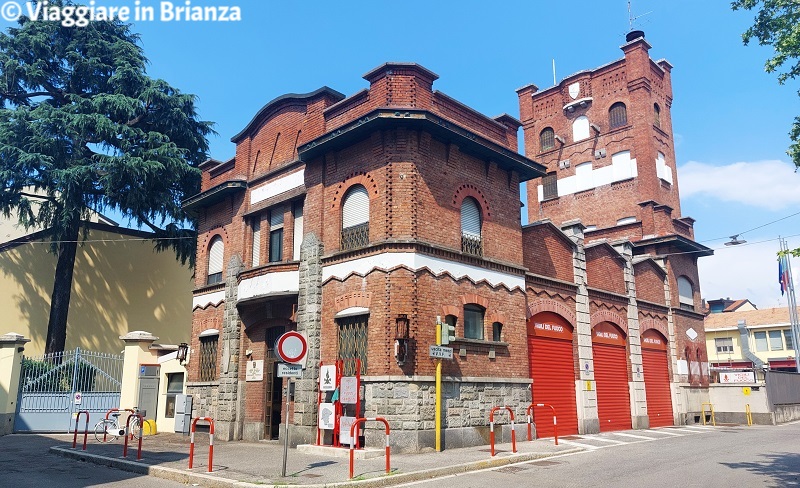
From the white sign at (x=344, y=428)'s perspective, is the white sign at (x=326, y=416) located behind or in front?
behind

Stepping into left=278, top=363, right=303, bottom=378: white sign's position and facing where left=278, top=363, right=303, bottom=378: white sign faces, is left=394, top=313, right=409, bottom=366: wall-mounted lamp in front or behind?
behind

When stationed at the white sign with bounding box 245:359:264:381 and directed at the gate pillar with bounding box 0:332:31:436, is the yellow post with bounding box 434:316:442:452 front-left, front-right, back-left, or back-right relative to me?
back-left

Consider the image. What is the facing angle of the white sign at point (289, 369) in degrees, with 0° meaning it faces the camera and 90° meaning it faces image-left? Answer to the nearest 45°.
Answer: approximately 0°

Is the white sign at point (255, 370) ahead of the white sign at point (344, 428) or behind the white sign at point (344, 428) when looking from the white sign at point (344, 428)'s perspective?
behind
